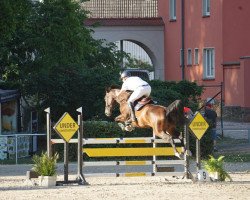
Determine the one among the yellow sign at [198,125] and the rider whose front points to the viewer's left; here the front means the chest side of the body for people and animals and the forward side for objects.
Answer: the rider

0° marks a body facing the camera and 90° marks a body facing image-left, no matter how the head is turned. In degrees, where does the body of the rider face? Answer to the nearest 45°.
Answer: approximately 90°

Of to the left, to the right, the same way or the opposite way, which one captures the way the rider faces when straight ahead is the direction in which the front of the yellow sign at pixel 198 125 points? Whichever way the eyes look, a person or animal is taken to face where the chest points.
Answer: to the right

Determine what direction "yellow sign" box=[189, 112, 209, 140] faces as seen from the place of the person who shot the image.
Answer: facing the viewer

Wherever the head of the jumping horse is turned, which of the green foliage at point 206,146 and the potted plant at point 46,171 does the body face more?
the potted plant

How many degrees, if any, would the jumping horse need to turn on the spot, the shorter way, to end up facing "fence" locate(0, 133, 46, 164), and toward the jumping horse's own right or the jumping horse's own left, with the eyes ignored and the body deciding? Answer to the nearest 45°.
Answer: approximately 45° to the jumping horse's own right

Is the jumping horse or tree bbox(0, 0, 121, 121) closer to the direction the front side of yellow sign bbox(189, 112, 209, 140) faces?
the jumping horse

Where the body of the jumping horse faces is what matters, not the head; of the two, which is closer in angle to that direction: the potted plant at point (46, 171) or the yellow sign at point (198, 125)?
the potted plant

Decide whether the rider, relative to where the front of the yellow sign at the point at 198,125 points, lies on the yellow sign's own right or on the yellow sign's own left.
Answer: on the yellow sign's own right

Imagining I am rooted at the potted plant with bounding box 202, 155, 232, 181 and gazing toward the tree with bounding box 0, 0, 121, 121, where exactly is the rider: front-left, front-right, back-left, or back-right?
front-left

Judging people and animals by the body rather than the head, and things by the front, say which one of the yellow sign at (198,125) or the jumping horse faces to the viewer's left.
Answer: the jumping horse

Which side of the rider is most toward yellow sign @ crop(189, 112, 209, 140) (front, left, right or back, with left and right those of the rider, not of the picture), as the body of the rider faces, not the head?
back

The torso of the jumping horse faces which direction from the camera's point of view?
to the viewer's left

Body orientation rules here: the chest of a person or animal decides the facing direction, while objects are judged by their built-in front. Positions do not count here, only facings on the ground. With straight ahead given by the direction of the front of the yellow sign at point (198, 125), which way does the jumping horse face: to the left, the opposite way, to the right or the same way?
to the right
